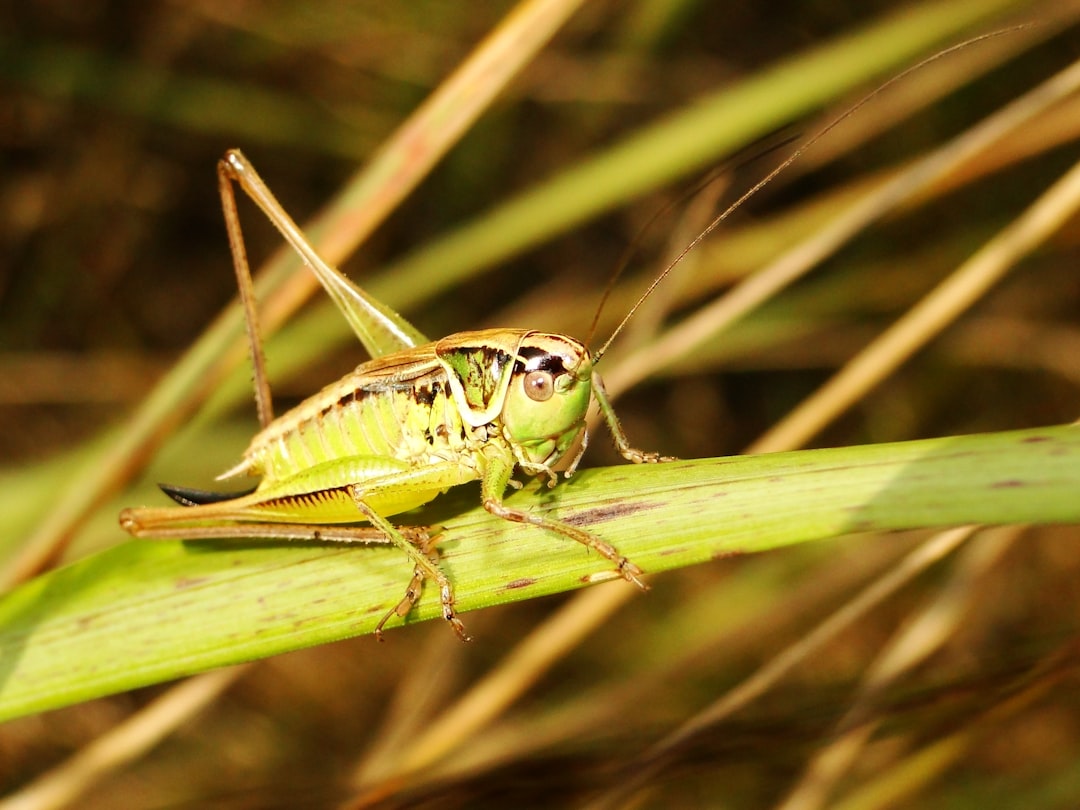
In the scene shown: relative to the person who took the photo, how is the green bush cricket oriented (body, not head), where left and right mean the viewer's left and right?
facing to the right of the viewer
